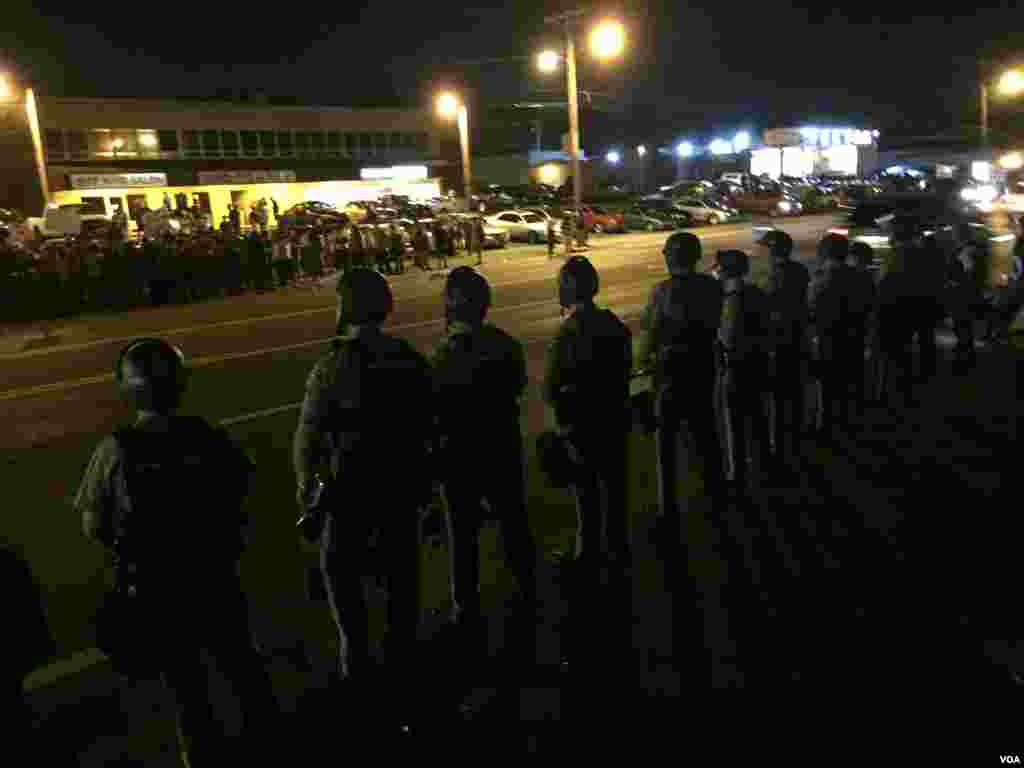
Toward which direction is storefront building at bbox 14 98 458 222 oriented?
toward the camera

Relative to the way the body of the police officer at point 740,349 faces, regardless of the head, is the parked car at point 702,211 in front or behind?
in front

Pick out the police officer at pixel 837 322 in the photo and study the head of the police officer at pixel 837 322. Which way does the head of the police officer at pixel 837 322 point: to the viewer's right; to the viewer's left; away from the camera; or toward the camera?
away from the camera

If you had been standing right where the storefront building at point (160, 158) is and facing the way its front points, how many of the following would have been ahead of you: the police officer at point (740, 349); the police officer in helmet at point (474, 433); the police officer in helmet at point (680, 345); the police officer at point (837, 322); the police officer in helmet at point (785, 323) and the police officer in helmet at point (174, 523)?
6

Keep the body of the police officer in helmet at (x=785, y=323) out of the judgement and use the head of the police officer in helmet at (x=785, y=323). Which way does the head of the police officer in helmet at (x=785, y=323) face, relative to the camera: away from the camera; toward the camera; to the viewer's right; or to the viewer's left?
away from the camera

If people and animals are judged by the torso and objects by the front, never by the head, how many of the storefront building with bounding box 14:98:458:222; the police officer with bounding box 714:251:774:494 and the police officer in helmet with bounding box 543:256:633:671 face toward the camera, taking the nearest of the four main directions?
1

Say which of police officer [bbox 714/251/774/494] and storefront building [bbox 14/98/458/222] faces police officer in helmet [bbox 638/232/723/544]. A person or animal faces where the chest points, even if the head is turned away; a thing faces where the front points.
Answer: the storefront building

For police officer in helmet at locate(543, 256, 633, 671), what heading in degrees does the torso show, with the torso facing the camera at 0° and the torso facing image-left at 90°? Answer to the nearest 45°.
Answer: approximately 135°

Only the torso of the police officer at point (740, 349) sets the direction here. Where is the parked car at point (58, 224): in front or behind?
in front

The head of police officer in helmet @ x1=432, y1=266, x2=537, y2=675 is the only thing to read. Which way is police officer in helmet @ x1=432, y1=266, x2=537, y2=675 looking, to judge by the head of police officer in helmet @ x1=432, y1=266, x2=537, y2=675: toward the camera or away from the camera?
away from the camera

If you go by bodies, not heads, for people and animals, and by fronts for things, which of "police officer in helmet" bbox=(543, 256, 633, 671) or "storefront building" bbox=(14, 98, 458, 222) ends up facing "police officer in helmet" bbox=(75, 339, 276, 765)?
the storefront building

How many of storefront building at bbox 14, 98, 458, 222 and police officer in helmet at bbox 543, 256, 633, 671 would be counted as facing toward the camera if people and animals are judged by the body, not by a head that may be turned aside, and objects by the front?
1

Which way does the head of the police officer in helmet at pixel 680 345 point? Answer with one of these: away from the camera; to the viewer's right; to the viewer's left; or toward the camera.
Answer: away from the camera

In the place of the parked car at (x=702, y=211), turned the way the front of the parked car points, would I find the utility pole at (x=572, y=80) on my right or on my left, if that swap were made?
on my right

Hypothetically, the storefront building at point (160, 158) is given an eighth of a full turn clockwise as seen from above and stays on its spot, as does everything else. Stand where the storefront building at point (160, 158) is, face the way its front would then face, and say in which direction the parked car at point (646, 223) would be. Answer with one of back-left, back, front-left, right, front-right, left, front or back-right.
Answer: left

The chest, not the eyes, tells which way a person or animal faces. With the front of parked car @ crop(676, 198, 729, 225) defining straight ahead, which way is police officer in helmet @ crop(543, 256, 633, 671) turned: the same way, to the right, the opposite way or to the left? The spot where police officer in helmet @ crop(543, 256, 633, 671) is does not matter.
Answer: the opposite way

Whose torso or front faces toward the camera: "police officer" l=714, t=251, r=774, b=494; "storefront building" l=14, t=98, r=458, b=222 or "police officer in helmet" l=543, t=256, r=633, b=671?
the storefront building
